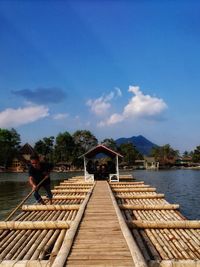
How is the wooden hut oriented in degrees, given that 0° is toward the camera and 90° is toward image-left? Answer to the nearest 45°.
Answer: approximately 0°

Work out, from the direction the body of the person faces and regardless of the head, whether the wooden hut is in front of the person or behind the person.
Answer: behind

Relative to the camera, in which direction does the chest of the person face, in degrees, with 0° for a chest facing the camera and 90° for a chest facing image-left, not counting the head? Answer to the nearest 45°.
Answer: approximately 45°
